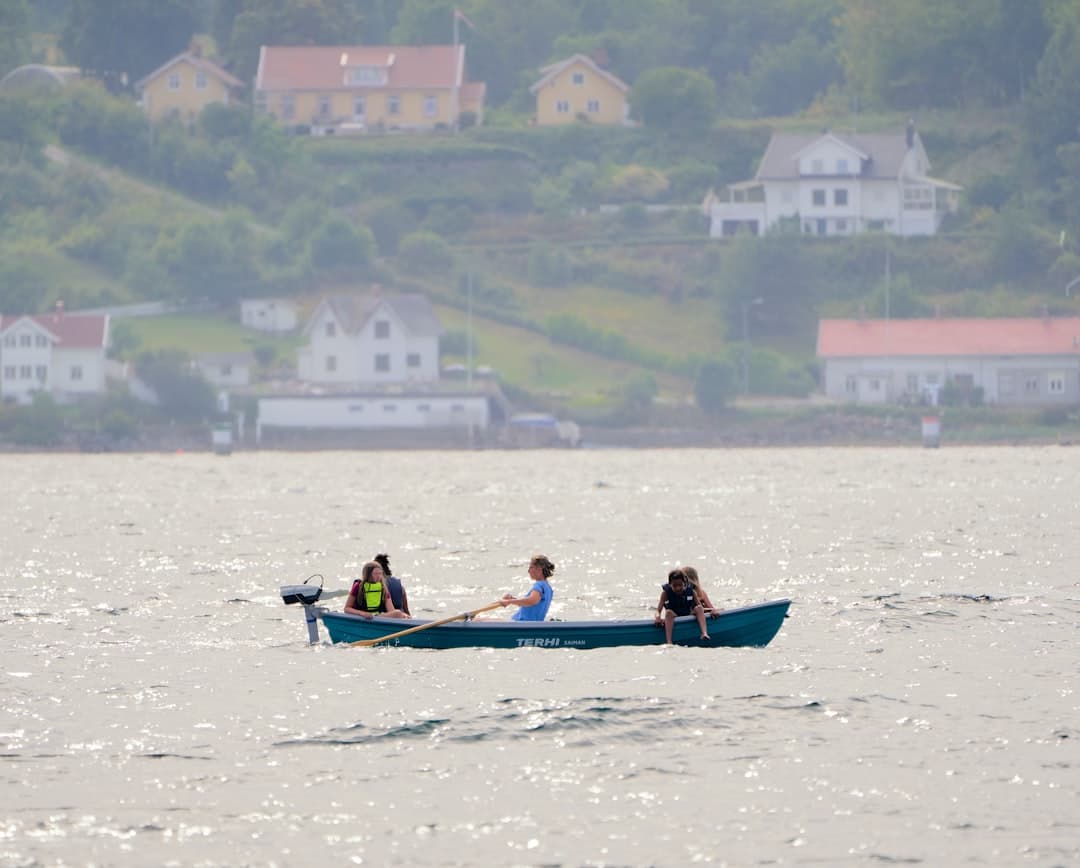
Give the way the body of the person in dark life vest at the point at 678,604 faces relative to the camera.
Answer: toward the camera

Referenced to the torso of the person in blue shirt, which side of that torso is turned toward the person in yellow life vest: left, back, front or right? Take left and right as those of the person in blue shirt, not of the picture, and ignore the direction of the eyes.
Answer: front

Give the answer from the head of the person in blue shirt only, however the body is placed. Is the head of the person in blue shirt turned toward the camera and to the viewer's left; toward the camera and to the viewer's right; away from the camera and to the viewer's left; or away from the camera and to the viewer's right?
toward the camera and to the viewer's left

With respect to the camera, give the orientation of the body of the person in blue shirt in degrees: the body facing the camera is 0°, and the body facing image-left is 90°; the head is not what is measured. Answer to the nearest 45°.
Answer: approximately 90°

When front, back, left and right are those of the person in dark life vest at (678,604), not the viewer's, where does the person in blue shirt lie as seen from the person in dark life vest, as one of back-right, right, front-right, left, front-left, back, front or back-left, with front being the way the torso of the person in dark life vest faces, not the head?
right

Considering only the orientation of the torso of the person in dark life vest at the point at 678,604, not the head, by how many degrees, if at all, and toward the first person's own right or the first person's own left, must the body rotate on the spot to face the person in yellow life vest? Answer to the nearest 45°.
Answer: approximately 90° to the first person's own right

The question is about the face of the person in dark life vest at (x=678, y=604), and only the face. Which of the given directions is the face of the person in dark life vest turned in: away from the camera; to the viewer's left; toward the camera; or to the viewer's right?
toward the camera

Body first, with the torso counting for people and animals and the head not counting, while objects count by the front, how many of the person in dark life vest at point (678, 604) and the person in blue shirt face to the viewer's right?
0

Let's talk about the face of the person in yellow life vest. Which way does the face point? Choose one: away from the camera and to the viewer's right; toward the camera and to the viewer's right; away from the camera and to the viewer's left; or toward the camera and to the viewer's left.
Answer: toward the camera and to the viewer's right

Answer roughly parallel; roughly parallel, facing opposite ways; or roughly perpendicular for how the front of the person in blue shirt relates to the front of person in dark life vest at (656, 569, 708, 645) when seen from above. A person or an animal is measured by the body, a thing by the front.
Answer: roughly perpendicular

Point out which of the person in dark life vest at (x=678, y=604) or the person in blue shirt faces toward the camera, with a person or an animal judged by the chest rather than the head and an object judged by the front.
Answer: the person in dark life vest

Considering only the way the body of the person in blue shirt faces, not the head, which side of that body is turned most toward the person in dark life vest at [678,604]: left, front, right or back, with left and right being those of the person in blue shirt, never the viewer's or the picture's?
back

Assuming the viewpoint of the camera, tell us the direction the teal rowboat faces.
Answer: facing to the right of the viewer
